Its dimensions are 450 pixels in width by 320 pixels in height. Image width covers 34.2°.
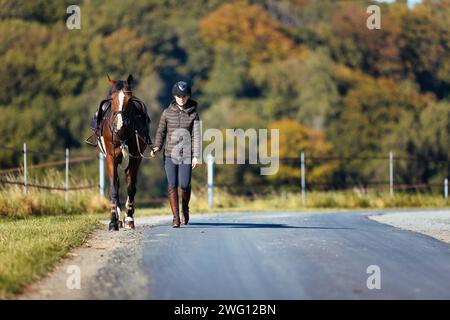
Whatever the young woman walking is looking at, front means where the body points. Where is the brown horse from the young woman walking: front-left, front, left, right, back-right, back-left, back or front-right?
right

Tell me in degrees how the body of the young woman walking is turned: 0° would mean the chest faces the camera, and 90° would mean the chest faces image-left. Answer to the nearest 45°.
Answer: approximately 0°

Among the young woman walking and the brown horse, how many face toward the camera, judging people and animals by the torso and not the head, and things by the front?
2

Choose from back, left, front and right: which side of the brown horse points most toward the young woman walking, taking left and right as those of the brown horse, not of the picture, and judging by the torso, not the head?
left
